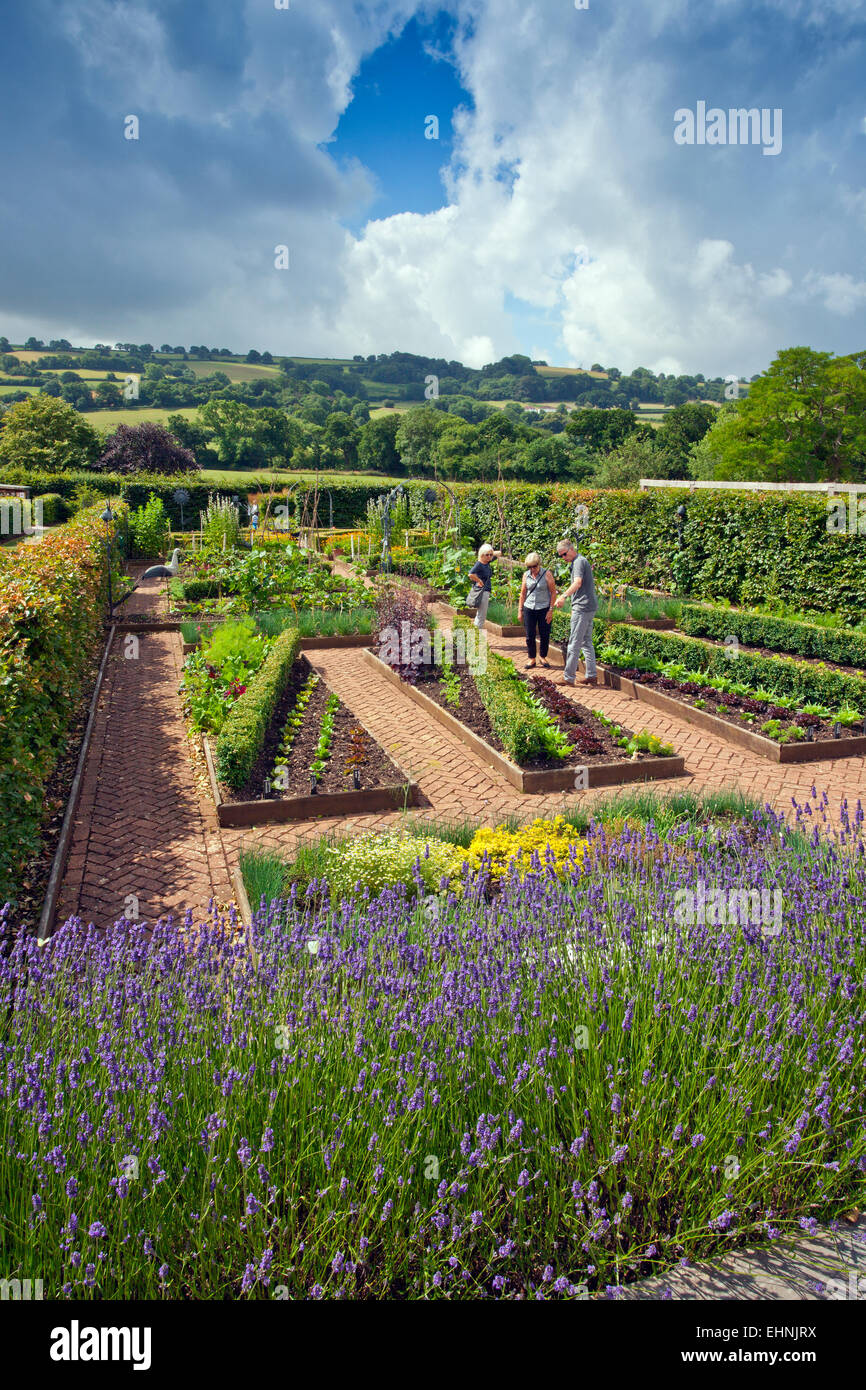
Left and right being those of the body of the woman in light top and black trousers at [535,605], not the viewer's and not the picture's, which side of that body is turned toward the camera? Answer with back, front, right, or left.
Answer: front

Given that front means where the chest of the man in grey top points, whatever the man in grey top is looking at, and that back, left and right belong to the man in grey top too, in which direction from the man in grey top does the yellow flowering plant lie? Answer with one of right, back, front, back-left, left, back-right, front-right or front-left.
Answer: left

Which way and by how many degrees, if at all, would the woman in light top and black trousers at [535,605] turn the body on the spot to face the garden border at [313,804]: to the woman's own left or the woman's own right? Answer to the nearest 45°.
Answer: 0° — they already face it

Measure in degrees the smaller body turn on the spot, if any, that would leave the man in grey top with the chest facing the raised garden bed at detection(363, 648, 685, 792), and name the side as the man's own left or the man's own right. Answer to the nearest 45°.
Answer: approximately 90° to the man's own left

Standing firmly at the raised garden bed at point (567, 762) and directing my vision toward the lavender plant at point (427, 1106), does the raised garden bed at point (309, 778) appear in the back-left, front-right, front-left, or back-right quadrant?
front-right

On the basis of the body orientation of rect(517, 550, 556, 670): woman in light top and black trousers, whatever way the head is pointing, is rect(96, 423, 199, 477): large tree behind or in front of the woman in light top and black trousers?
behind

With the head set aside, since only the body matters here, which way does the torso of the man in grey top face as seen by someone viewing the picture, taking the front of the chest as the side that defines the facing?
to the viewer's left

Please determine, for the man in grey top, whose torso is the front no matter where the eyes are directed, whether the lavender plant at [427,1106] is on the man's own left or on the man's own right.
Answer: on the man's own left

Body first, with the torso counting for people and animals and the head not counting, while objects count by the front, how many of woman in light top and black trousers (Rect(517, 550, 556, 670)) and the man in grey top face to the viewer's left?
1

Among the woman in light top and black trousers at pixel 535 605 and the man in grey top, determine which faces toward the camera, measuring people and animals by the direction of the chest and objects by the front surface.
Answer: the woman in light top and black trousers

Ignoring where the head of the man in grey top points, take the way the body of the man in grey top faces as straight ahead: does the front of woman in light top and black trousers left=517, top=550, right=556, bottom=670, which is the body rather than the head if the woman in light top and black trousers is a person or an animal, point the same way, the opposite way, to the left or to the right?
to the left
